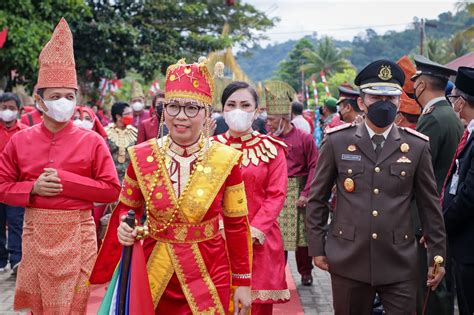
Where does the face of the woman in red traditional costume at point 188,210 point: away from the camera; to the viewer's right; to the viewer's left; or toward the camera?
toward the camera

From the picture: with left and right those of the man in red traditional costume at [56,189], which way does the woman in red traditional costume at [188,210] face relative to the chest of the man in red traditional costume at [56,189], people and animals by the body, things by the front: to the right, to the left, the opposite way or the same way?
the same way

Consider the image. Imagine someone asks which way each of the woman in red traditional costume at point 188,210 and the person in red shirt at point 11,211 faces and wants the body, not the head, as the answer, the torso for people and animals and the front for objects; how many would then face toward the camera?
2

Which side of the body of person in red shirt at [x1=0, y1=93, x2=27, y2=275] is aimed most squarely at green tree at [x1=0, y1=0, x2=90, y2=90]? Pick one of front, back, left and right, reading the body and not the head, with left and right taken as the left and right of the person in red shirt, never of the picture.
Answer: back

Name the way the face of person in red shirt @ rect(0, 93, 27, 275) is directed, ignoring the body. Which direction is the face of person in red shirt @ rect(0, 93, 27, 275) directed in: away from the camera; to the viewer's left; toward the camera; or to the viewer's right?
toward the camera

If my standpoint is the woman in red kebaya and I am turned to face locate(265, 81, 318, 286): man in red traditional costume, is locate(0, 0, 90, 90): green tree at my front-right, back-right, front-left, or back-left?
front-left

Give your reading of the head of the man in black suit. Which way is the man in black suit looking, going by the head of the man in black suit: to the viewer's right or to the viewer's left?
to the viewer's left

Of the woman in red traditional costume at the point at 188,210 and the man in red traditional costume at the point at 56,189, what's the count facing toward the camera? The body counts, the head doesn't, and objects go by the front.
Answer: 2

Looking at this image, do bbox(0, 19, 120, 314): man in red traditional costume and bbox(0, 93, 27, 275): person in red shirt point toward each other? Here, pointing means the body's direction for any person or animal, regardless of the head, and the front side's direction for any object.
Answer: no

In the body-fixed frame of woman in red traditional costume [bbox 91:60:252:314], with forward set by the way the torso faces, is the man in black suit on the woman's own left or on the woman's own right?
on the woman's own left

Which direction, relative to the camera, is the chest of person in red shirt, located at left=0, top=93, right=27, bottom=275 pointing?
toward the camera

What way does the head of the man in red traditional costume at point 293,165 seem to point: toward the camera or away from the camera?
toward the camera

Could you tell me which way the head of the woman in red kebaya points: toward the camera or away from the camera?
toward the camera

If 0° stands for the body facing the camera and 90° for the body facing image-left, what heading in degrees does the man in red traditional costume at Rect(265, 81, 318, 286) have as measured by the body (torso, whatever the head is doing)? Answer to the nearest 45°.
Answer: approximately 45°

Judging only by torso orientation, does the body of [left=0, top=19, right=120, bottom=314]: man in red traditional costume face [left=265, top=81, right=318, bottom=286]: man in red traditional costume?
no

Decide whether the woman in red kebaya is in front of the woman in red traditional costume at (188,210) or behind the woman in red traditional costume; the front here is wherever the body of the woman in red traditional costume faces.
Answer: behind

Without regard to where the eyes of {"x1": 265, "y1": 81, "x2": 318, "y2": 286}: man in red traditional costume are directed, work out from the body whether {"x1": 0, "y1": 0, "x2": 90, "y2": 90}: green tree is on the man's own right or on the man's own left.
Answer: on the man's own right
